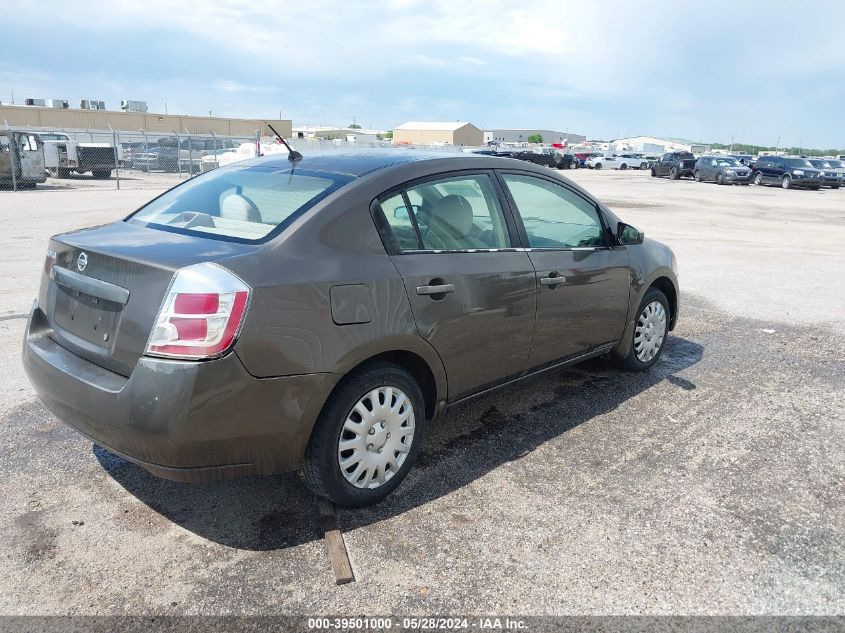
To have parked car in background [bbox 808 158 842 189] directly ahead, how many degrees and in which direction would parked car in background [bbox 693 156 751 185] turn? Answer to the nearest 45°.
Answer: approximately 45° to its left

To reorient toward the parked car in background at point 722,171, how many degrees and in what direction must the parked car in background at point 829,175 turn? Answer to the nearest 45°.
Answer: approximately 135° to its right

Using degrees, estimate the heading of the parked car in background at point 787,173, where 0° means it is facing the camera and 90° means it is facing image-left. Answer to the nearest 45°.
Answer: approximately 315°

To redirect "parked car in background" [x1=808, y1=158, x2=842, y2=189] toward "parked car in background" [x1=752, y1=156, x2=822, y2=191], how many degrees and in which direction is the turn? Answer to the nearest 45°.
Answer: approximately 90° to its right

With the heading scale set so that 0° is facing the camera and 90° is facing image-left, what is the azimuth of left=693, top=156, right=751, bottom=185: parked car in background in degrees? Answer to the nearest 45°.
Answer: approximately 315°

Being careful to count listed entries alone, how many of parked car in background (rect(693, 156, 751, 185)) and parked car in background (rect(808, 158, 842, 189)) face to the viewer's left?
0

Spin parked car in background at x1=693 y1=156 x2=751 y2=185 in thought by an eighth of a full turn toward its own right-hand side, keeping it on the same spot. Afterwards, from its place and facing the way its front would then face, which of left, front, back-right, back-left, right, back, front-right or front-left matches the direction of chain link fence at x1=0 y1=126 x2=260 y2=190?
front-right

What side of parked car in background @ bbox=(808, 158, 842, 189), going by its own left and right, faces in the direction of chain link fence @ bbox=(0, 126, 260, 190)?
right

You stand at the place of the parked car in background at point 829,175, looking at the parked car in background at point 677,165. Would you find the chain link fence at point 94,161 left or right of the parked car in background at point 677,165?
left
